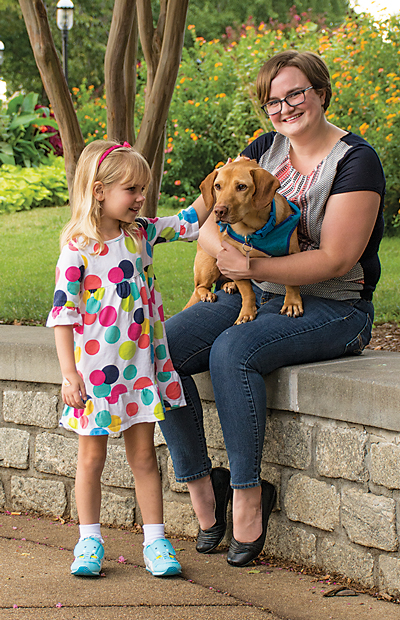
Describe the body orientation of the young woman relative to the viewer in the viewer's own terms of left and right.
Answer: facing the viewer and to the left of the viewer

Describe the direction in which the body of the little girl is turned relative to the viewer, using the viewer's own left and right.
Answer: facing the viewer and to the right of the viewer

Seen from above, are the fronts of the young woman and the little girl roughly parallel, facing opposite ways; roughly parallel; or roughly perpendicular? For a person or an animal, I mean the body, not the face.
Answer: roughly perpendicular

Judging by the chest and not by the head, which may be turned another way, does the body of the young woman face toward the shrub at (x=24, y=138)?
no

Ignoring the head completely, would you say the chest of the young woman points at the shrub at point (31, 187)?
no

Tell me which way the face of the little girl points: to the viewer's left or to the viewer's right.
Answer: to the viewer's right

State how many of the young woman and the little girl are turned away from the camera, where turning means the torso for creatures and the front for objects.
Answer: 0

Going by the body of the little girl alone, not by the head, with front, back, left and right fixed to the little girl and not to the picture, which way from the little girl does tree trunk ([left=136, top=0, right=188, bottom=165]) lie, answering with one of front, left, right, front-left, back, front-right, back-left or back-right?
back-left

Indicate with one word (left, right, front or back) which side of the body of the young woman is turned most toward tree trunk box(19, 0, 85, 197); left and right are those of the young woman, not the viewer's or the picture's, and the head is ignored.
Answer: right

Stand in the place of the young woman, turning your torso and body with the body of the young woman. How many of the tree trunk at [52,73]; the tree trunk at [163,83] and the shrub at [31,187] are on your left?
0

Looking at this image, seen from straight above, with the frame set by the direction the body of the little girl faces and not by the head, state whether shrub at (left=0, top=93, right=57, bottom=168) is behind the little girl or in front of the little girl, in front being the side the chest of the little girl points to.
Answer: behind
